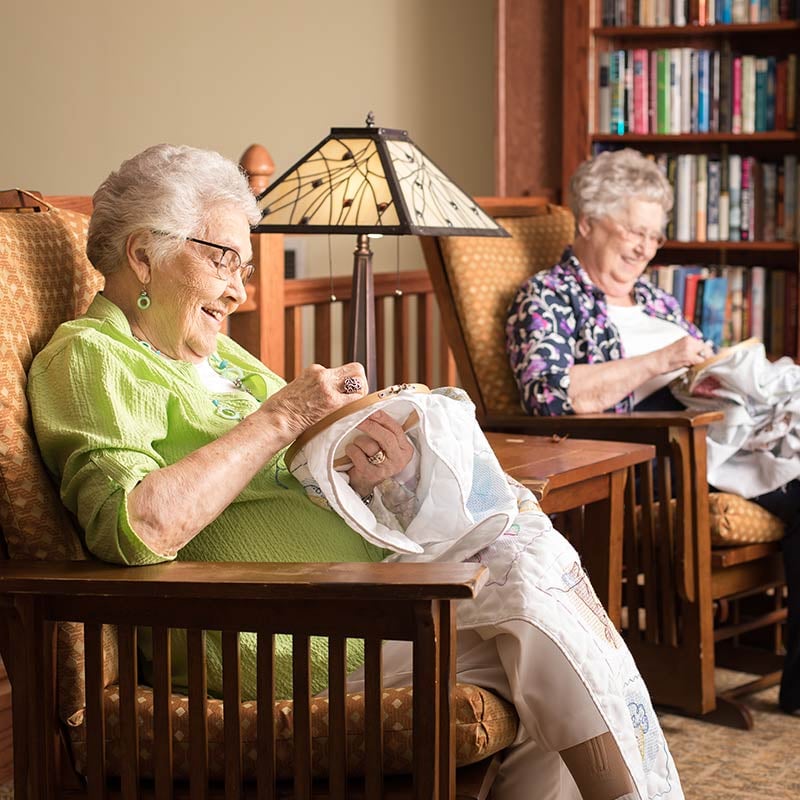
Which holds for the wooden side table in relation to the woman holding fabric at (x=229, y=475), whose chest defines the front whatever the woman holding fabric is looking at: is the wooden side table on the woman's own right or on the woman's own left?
on the woman's own left

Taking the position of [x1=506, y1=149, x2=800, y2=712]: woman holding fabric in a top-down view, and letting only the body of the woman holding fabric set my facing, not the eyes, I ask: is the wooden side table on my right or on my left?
on my right

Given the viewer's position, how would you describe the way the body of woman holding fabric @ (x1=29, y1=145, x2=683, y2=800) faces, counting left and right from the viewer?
facing to the right of the viewer

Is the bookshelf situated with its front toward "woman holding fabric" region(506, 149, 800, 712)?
yes

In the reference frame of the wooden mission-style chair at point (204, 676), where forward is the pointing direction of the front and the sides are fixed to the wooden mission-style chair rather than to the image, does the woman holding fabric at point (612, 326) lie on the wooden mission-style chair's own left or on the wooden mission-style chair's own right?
on the wooden mission-style chair's own left

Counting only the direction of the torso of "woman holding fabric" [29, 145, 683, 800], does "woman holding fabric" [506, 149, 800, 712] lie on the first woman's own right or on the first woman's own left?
on the first woman's own left

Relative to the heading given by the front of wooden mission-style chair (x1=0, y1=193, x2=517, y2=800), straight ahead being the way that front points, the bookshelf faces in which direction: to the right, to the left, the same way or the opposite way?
to the right

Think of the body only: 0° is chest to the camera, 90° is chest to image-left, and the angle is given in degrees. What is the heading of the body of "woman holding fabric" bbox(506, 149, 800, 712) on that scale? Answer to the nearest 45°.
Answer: approximately 315°

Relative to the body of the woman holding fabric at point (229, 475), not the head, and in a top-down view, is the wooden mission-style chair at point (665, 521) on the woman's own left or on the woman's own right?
on the woman's own left

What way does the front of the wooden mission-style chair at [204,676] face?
to the viewer's right

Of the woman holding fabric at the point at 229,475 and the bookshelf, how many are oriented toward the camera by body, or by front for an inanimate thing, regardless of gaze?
1

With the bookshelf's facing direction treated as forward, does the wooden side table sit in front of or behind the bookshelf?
in front

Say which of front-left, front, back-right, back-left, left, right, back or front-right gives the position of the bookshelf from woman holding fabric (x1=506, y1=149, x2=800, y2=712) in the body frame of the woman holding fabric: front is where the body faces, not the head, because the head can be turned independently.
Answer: back-left

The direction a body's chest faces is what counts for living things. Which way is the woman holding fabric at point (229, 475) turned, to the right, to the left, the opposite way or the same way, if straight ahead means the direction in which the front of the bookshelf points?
to the left
